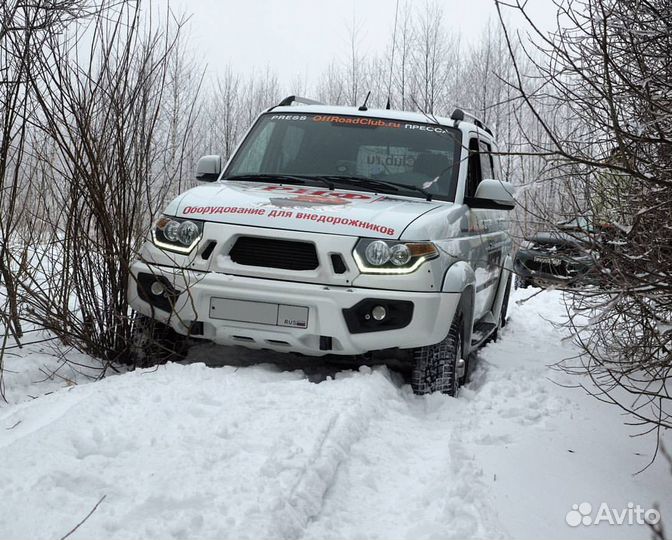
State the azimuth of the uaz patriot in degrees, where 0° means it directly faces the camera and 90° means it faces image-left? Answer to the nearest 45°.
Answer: approximately 45°

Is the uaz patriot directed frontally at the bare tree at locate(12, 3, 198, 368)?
no

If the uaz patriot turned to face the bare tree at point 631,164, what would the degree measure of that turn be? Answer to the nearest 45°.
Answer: approximately 90° to its left
